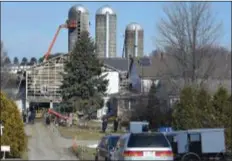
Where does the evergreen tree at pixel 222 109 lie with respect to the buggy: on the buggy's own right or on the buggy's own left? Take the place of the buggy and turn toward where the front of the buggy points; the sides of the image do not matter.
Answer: on the buggy's own right

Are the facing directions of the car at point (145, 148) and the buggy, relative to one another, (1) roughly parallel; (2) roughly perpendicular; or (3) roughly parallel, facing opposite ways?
roughly perpendicular

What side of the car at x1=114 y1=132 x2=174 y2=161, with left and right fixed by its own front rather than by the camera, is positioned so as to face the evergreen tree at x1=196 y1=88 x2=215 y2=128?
front

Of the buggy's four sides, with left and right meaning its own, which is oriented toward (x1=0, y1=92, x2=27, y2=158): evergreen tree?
front

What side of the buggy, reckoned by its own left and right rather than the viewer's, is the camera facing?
left

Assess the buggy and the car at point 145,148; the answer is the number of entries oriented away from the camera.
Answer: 1

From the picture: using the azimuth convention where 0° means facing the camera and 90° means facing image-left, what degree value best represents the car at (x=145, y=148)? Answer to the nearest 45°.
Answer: approximately 180°

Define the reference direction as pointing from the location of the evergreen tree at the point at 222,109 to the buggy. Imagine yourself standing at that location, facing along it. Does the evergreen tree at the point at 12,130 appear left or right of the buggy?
right

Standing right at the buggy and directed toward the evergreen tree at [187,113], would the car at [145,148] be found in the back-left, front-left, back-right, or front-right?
back-left

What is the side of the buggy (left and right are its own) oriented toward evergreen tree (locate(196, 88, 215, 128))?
right

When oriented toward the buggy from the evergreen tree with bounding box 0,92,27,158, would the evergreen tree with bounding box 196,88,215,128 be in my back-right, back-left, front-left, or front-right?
front-left
